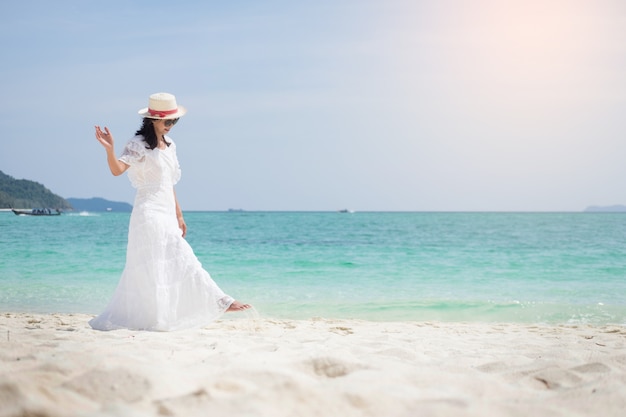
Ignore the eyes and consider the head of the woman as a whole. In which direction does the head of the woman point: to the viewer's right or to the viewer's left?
to the viewer's right

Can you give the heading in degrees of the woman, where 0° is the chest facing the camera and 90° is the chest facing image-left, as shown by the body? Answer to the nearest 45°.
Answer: approximately 315°
